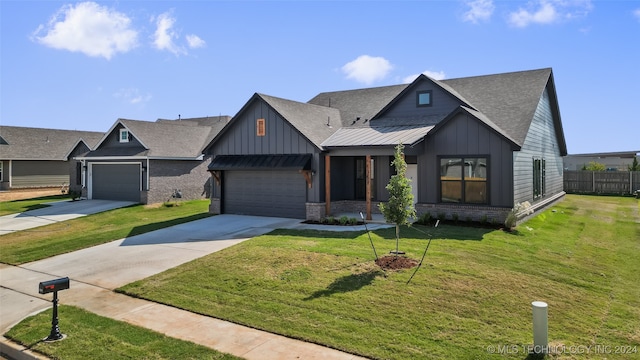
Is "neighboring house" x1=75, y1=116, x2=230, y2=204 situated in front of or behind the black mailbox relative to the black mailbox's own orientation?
behind

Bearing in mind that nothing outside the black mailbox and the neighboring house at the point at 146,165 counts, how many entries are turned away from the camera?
0

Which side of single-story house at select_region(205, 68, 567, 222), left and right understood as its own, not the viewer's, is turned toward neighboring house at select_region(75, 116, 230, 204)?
right

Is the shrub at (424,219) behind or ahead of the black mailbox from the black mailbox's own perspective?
behind

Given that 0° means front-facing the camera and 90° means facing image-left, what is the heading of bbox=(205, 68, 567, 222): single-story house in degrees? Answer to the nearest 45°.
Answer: approximately 45°

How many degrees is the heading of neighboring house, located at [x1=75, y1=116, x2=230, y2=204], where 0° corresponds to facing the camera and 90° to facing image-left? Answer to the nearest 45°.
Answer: approximately 45°

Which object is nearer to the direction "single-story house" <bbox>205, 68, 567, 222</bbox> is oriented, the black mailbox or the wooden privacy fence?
the black mailbox

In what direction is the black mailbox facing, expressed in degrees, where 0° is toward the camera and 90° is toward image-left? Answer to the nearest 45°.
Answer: approximately 45°

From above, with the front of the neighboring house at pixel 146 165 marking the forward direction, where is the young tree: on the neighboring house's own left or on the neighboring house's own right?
on the neighboring house's own left

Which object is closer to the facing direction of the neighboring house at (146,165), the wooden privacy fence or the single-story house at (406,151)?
the single-story house

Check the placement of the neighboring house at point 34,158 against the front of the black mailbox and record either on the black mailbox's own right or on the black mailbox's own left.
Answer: on the black mailbox's own right
